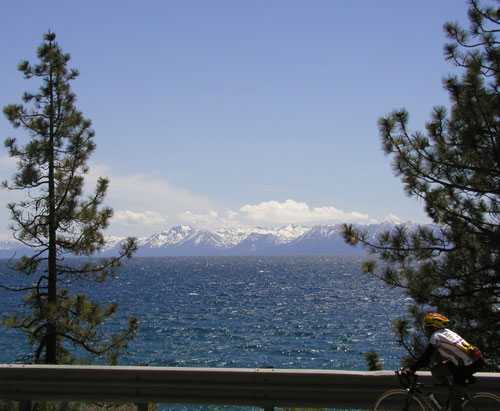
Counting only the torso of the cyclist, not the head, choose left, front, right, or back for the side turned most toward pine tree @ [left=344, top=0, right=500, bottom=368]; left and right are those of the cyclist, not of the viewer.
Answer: right

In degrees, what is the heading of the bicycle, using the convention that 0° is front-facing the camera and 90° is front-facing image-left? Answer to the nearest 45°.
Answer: approximately 90°

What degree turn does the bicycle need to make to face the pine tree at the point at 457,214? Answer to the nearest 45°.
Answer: approximately 90° to its right

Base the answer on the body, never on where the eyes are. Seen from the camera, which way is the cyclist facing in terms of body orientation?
to the viewer's left
